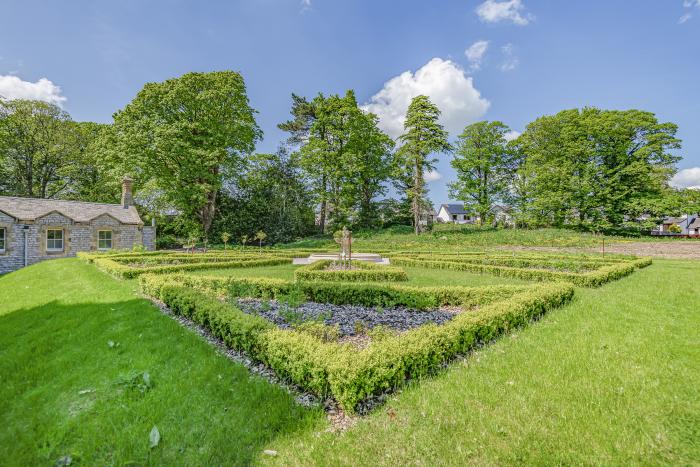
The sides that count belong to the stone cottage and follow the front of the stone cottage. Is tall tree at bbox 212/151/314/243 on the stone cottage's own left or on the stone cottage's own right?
on the stone cottage's own left

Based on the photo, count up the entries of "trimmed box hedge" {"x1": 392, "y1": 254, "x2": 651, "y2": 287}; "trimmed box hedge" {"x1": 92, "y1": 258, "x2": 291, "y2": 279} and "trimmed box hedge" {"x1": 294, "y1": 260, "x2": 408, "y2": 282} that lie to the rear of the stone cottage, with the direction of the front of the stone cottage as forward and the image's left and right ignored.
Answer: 0

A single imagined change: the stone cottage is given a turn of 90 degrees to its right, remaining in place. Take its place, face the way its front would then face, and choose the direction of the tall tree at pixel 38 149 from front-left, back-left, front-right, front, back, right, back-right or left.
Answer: back-right

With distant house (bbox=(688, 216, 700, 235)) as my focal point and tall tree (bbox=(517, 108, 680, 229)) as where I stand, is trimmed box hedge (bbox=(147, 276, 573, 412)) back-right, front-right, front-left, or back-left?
back-right

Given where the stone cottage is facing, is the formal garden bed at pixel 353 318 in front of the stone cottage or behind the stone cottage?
in front

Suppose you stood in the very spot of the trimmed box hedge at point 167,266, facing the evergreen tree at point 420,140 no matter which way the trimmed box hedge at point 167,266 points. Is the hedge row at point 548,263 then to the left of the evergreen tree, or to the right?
right

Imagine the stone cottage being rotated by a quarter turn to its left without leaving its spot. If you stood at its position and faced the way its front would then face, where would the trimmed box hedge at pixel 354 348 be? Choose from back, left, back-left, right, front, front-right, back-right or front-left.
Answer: back-right

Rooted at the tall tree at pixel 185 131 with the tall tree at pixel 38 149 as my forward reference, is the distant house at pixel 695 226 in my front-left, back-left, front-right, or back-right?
back-right

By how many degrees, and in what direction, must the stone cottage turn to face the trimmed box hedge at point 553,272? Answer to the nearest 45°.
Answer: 0° — it already faces it

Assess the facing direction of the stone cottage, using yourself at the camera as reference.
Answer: facing the viewer and to the right of the viewer

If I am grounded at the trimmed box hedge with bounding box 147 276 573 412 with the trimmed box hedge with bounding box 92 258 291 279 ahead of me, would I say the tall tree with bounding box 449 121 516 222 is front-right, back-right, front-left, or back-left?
front-right
